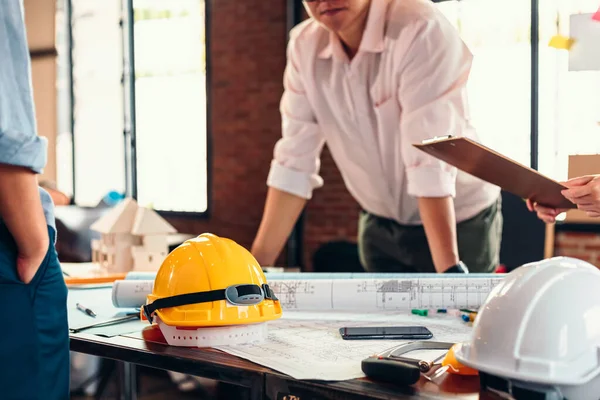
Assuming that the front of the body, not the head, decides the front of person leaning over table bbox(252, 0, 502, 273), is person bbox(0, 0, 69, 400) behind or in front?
in front

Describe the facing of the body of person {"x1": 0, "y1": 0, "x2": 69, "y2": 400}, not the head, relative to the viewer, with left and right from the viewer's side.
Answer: facing to the right of the viewer

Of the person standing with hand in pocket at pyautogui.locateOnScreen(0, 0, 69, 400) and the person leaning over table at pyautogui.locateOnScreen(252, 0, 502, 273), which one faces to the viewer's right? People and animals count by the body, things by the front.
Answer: the person standing with hand in pocket at pyautogui.locateOnScreen(0, 0, 69, 400)

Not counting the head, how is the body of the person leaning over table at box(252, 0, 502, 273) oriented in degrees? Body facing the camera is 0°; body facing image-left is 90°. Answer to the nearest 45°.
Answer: approximately 45°

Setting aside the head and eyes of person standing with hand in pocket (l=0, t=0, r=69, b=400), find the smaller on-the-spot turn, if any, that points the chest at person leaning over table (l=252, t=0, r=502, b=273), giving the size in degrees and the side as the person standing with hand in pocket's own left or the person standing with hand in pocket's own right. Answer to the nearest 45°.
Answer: approximately 45° to the person standing with hand in pocket's own left

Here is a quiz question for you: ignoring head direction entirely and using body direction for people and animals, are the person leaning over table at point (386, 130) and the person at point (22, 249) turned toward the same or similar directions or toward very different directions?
very different directions

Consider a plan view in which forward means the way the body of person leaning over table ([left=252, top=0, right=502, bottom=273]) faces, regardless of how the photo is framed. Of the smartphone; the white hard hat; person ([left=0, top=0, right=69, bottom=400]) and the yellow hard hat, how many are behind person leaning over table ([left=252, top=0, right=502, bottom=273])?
0

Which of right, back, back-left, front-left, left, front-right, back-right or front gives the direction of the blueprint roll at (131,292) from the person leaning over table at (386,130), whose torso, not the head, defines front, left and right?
front

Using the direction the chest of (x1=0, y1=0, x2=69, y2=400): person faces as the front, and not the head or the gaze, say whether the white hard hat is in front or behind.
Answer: in front

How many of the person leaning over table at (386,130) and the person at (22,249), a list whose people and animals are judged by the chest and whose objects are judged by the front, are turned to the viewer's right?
1

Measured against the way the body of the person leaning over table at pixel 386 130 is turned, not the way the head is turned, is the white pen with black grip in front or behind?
in front
